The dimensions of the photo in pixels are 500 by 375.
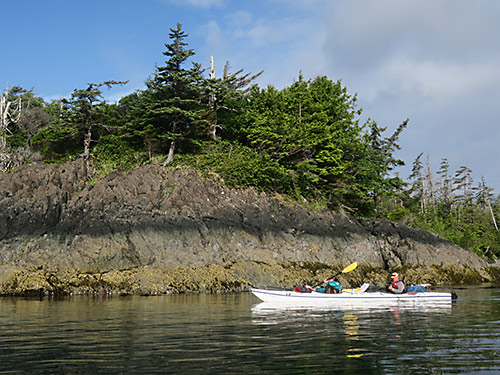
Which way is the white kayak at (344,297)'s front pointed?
to the viewer's left
